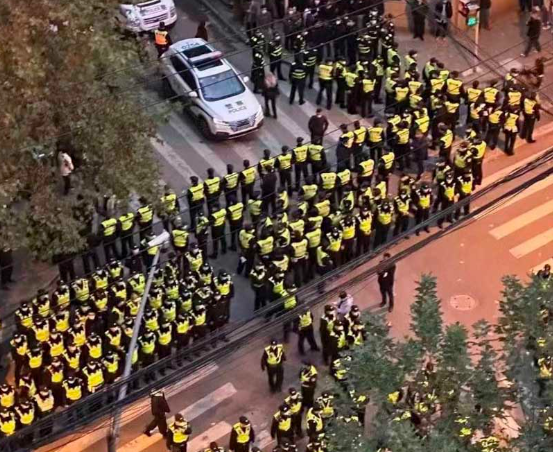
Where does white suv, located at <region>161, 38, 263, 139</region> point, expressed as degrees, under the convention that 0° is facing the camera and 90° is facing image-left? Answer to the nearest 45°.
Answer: approximately 315°

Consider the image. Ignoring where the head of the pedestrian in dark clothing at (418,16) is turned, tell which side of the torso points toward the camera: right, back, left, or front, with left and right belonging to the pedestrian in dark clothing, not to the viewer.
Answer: front

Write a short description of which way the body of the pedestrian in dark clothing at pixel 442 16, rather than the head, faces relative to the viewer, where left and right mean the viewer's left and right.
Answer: facing the viewer

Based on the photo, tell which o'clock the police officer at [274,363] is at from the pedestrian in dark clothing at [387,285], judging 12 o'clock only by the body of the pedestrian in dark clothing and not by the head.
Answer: The police officer is roughly at 12 o'clock from the pedestrian in dark clothing.

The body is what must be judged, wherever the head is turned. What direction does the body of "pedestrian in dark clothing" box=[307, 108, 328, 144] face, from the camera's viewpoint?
toward the camera

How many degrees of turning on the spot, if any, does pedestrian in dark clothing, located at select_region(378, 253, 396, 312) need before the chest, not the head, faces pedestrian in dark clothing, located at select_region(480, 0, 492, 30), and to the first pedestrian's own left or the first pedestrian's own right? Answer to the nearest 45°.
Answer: approximately 135° to the first pedestrian's own right

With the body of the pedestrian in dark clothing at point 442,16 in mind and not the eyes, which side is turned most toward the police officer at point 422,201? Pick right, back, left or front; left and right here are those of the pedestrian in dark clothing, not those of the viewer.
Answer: front

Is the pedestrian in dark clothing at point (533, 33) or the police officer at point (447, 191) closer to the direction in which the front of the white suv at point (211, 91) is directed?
the police officer

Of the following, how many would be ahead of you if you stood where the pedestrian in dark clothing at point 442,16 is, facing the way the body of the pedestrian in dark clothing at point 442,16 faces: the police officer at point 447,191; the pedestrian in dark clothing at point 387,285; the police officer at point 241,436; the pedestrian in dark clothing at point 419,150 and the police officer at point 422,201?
5

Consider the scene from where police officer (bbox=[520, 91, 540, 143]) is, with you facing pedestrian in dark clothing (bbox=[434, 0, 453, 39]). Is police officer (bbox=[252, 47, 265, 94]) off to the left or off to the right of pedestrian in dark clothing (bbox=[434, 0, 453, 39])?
left

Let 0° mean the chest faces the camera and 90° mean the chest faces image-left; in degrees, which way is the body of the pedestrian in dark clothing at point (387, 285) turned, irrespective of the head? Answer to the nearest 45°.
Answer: approximately 45°
